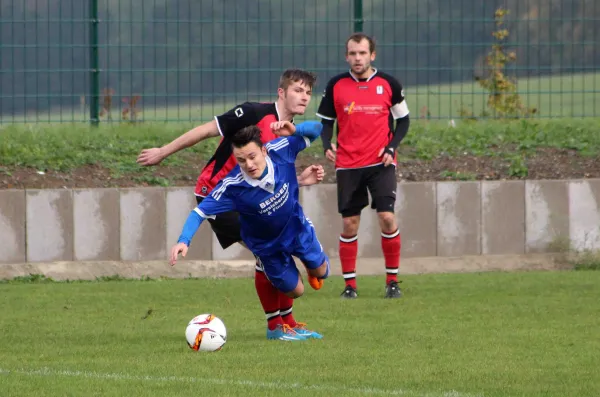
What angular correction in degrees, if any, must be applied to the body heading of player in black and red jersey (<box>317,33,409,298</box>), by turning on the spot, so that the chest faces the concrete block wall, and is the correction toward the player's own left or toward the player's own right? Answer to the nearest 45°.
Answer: approximately 180°

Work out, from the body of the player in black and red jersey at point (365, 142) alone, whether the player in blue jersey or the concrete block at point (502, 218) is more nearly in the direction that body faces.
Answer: the player in blue jersey

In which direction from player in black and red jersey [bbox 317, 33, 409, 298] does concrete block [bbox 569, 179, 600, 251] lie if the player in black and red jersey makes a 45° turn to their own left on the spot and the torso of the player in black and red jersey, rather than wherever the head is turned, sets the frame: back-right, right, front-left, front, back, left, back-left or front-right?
left

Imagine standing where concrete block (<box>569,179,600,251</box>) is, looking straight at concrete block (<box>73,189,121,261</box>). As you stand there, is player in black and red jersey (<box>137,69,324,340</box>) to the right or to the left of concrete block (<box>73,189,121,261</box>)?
left

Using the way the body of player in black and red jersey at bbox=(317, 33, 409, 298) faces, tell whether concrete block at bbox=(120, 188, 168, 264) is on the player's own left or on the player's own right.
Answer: on the player's own right

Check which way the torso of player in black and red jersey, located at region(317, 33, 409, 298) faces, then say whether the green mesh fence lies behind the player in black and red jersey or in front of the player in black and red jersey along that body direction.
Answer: behind

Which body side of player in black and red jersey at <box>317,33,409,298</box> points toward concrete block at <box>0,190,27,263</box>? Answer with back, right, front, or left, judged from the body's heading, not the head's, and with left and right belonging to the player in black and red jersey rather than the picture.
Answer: right

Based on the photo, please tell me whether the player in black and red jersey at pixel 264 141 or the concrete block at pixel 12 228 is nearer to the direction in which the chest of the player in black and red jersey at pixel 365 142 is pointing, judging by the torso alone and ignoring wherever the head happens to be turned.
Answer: the player in black and red jersey

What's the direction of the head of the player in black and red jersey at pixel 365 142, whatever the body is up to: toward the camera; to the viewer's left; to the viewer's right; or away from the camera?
toward the camera

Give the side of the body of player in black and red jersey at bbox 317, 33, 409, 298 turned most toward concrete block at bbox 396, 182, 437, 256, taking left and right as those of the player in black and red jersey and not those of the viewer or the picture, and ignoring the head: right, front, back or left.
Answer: back

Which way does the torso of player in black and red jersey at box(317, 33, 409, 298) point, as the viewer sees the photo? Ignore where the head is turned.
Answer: toward the camera

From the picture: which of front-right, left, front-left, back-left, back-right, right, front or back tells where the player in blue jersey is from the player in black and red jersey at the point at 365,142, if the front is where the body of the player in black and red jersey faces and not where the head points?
front

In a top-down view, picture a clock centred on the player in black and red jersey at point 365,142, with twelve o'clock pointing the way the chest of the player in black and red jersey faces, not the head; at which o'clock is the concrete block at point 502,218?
The concrete block is roughly at 7 o'clock from the player in black and red jersey.

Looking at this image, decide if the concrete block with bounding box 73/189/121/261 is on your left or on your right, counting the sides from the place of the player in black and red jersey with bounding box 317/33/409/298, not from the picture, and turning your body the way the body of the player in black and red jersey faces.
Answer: on your right

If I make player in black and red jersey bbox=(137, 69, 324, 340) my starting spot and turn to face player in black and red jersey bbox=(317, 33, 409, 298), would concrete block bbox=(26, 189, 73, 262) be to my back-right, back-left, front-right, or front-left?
front-left
